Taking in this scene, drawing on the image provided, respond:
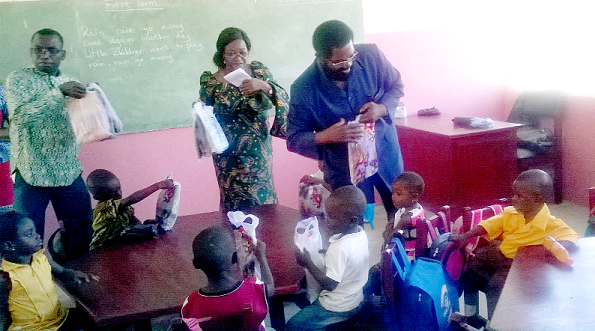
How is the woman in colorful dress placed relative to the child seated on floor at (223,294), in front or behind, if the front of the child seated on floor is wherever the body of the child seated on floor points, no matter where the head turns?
in front

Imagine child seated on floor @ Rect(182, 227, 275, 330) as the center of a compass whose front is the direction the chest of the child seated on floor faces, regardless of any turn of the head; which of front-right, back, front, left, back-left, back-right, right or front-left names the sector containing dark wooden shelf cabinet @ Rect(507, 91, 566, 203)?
front-right

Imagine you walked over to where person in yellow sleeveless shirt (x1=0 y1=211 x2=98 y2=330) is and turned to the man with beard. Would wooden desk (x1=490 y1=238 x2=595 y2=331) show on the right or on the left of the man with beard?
right

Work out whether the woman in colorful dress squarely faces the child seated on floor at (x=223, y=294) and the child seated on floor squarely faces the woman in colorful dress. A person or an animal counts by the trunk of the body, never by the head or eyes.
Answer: yes

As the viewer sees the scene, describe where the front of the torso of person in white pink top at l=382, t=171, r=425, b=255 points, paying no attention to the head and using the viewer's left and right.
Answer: facing to the left of the viewer

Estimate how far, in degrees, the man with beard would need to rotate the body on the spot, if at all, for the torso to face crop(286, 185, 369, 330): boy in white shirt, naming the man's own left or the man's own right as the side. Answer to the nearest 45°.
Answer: approximately 45° to the man's own right

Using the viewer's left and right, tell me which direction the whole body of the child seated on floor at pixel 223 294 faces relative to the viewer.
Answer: facing away from the viewer

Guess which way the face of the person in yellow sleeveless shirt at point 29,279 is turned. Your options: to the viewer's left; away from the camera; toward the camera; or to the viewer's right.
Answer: to the viewer's right

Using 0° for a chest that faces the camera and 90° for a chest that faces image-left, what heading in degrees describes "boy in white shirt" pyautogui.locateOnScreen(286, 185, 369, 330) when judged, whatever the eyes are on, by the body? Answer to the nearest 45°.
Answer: approximately 90°

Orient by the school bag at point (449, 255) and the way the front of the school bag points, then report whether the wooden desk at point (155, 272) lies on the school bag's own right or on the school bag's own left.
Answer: on the school bag's own right

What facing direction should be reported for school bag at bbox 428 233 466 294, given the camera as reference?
facing the viewer and to the right of the viewer

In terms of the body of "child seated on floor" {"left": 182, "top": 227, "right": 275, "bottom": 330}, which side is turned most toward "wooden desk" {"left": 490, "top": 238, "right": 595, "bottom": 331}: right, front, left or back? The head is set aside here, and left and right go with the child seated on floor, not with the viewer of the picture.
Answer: right
